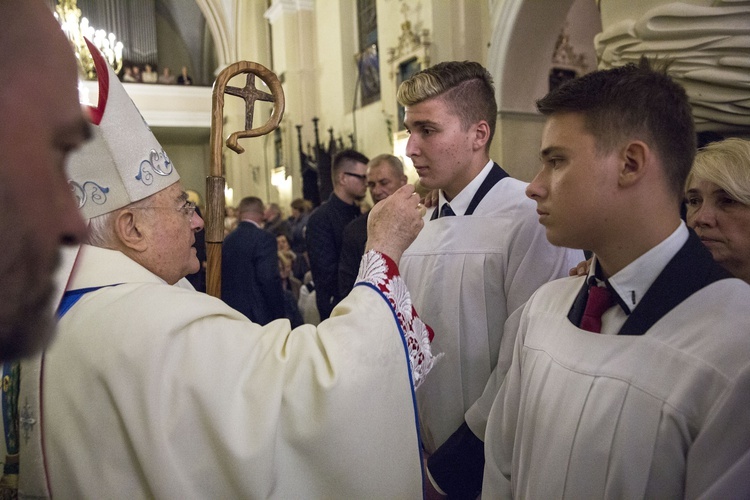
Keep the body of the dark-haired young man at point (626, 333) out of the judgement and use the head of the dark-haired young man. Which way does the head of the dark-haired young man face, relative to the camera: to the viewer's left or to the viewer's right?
to the viewer's left

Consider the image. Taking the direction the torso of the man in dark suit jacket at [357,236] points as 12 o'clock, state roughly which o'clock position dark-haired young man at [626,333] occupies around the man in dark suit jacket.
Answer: The dark-haired young man is roughly at 10 o'clock from the man in dark suit jacket.

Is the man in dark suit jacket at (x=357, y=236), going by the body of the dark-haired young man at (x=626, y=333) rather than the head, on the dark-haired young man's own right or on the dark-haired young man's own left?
on the dark-haired young man's own right

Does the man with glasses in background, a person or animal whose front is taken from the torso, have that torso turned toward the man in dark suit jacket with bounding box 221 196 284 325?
no

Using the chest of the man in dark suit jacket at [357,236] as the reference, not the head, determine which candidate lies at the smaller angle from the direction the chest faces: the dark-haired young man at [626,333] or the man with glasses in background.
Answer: the dark-haired young man

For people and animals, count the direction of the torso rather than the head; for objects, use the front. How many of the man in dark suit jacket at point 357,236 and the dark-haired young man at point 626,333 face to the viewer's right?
0

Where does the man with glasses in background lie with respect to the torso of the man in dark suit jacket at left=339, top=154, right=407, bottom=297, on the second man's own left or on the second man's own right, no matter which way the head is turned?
on the second man's own right

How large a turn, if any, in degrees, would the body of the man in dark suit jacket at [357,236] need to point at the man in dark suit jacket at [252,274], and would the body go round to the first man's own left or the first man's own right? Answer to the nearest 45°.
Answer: approximately 90° to the first man's own right

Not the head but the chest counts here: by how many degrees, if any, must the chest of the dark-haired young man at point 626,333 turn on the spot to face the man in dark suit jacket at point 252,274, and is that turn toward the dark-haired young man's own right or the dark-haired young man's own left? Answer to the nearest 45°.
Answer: approximately 90° to the dark-haired young man's own right

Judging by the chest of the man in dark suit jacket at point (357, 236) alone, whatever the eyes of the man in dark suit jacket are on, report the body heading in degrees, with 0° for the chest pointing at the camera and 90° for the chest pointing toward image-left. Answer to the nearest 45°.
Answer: approximately 45°
